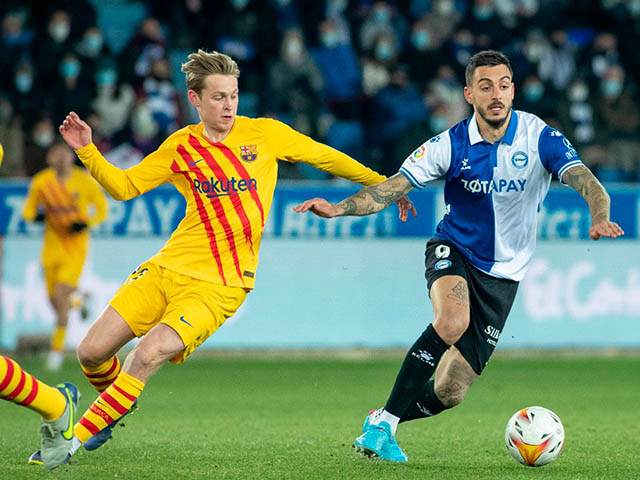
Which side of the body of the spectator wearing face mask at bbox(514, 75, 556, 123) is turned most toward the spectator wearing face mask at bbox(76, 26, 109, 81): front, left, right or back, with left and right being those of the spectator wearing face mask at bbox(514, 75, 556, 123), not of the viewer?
right

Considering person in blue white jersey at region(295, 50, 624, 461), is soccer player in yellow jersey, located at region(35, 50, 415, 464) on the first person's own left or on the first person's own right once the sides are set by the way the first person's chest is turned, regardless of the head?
on the first person's own right

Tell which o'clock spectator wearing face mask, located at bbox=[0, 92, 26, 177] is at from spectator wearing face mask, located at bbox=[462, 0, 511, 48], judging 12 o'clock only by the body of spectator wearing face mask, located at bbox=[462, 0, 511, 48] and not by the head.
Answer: spectator wearing face mask, located at bbox=[0, 92, 26, 177] is roughly at 2 o'clock from spectator wearing face mask, located at bbox=[462, 0, 511, 48].

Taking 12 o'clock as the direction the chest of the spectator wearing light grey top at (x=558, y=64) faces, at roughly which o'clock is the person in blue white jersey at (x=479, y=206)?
The person in blue white jersey is roughly at 12 o'clock from the spectator wearing light grey top.

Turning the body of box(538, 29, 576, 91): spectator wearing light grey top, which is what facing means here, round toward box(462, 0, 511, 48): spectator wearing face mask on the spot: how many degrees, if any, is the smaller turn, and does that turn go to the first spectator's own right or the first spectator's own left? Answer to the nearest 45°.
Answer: approximately 90° to the first spectator's own right

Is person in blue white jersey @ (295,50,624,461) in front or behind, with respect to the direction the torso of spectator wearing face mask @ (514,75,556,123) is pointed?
in front

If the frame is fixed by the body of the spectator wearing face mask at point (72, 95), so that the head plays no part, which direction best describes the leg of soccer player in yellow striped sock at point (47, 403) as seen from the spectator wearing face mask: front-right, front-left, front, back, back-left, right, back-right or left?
front

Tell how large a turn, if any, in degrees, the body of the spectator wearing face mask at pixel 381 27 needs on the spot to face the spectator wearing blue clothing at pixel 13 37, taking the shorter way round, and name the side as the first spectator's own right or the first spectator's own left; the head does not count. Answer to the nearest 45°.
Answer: approximately 90° to the first spectator's own right

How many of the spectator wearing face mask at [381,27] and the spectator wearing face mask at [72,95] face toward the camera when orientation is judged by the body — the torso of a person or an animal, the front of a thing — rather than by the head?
2

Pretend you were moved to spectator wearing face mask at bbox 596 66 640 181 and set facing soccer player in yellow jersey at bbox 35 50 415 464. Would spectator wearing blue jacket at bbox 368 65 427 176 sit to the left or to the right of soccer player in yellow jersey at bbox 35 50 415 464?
right

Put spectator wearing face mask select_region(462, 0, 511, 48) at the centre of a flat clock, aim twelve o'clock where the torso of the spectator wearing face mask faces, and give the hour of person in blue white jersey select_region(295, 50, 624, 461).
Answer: The person in blue white jersey is roughly at 12 o'clock from the spectator wearing face mask.

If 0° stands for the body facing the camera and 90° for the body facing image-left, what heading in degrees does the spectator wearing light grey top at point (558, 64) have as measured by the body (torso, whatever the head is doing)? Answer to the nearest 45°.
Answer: approximately 0°

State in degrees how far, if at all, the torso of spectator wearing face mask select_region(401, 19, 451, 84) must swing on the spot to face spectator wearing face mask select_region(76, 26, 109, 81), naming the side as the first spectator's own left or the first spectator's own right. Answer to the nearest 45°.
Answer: approximately 90° to the first spectator's own right

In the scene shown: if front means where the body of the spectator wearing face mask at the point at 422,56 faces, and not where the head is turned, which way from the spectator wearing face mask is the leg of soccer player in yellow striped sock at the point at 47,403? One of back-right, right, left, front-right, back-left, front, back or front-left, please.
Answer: front
